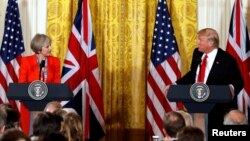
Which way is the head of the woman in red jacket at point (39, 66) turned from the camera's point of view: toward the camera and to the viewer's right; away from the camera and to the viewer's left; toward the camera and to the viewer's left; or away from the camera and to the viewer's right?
toward the camera and to the viewer's right

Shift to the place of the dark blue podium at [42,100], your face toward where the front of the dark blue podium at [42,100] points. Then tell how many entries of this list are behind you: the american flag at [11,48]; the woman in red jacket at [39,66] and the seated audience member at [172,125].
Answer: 2

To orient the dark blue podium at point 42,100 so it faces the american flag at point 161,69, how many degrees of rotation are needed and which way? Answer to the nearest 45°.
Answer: approximately 135° to its left

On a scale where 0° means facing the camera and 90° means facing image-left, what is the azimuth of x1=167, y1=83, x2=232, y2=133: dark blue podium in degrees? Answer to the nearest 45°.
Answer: approximately 0°

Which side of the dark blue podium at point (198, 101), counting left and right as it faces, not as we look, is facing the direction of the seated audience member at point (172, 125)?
front

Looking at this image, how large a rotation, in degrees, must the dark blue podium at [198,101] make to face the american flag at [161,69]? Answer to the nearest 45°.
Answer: approximately 180°

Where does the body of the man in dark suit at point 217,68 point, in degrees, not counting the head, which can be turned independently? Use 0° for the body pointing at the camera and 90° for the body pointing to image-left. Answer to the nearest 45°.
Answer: approximately 45°

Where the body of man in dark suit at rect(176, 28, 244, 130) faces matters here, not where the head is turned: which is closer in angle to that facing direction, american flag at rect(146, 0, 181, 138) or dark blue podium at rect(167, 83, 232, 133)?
the dark blue podium

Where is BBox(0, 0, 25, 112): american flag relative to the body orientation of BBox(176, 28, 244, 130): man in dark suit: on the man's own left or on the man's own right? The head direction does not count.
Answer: on the man's own right

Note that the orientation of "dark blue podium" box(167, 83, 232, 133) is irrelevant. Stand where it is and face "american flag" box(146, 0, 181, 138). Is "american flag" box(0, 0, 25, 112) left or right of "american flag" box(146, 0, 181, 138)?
left

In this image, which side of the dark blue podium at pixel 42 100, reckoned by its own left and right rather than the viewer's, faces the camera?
front

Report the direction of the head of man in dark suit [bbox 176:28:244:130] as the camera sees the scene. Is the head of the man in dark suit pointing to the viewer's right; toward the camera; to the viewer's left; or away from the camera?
to the viewer's left

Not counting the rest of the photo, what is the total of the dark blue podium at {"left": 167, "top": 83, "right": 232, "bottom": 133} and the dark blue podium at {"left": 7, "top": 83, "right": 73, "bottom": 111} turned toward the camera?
2
